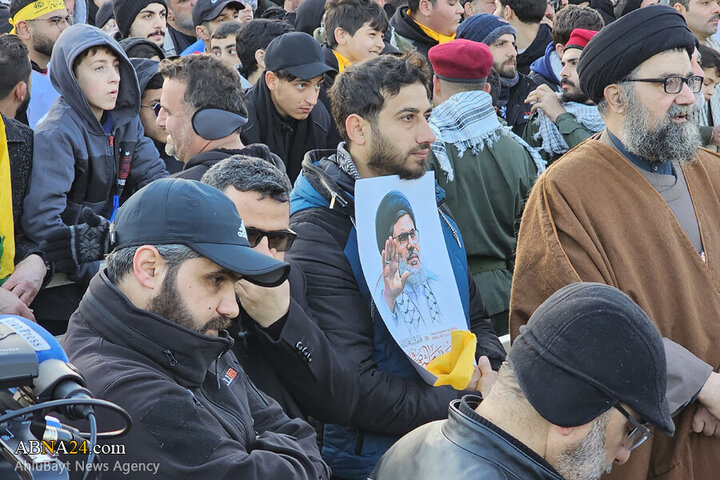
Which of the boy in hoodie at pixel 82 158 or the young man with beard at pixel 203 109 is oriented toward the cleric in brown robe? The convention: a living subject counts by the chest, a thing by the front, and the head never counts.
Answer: the boy in hoodie

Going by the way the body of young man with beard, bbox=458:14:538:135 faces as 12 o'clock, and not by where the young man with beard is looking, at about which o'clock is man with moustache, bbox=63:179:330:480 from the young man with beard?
The man with moustache is roughly at 2 o'clock from the young man with beard.

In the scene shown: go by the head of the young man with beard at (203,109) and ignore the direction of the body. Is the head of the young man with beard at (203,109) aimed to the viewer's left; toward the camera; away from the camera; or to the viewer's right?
to the viewer's left

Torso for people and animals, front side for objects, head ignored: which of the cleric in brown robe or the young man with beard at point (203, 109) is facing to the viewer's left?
the young man with beard

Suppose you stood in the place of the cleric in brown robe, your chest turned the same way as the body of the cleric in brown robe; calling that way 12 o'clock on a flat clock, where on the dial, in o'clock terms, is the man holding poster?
The man holding poster is roughly at 4 o'clock from the cleric in brown robe.

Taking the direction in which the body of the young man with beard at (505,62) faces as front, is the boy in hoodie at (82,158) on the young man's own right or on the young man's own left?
on the young man's own right

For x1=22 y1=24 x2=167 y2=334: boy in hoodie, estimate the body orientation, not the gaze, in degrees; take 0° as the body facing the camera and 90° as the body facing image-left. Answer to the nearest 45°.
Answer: approximately 315°

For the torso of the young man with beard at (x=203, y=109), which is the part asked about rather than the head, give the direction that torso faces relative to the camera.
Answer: to the viewer's left

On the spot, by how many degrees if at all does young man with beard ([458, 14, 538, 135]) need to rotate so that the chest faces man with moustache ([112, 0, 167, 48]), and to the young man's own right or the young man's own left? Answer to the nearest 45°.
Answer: approximately 135° to the young man's own right
